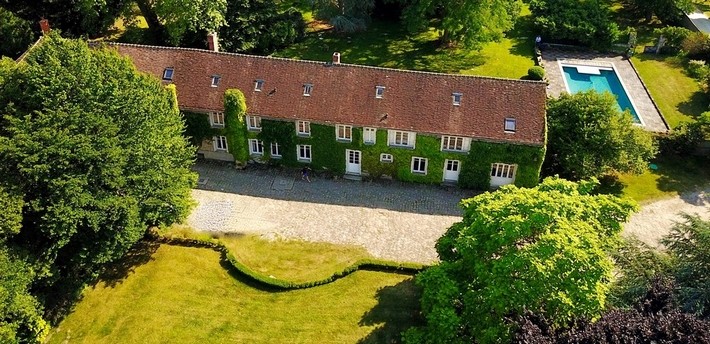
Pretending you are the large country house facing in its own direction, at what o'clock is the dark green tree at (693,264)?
The dark green tree is roughly at 11 o'clock from the large country house.

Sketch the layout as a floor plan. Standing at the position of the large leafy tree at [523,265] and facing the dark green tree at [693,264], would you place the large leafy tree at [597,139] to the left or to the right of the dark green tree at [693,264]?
left

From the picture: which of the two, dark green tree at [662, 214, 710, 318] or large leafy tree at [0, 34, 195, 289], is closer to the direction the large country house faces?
the dark green tree

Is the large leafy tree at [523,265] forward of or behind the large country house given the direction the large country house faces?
forward

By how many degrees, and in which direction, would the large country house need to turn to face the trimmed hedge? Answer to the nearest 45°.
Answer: approximately 45° to its right

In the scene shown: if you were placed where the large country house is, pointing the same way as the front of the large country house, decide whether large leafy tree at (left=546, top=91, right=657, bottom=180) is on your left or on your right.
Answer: on your left

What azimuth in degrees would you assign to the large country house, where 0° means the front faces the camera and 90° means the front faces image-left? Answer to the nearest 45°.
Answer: approximately 0°
